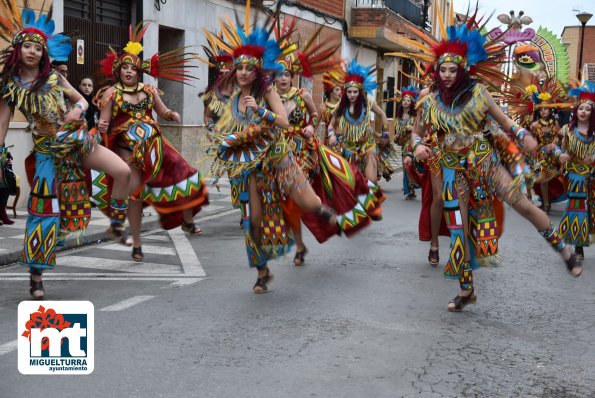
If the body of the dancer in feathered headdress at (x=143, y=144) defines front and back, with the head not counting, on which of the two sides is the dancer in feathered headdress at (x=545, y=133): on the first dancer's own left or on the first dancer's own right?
on the first dancer's own left

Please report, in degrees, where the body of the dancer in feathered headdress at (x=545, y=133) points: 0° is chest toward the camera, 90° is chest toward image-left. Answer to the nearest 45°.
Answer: approximately 0°

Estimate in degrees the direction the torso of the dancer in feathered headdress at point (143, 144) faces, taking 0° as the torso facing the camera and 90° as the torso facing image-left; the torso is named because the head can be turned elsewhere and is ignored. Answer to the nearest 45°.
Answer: approximately 0°

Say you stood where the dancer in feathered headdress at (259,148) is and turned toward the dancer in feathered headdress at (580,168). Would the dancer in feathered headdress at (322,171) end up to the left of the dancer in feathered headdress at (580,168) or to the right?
left

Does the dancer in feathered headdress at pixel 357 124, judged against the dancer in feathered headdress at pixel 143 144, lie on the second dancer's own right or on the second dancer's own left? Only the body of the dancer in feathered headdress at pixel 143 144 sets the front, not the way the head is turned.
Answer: on the second dancer's own left

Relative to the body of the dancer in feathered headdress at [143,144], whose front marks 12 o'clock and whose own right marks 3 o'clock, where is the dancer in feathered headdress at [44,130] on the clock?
the dancer in feathered headdress at [44,130] is roughly at 1 o'clock from the dancer in feathered headdress at [143,144].
